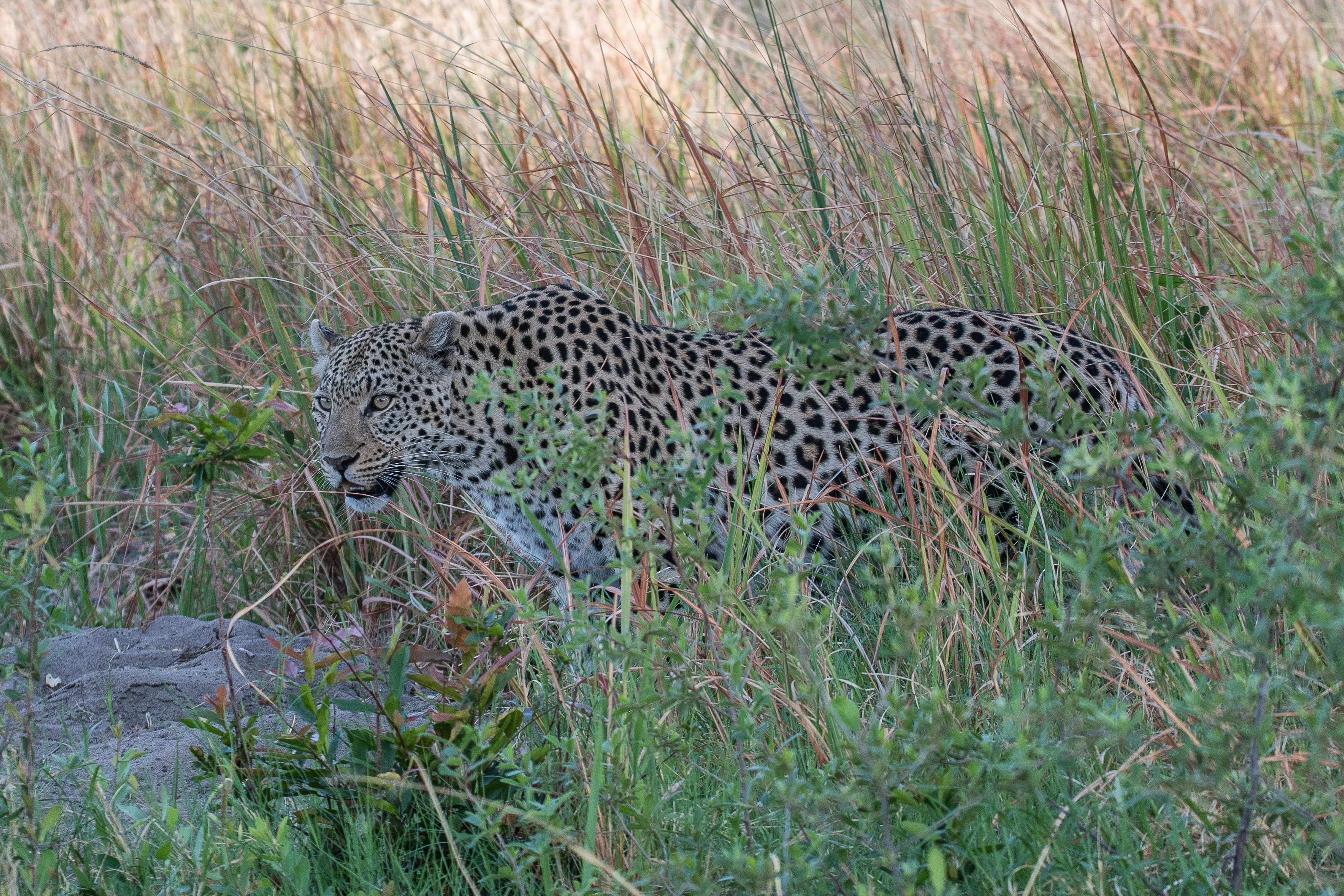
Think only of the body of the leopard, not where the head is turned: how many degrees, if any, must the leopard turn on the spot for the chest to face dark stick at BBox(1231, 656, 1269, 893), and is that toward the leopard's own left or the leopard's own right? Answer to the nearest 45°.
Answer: approximately 90° to the leopard's own left

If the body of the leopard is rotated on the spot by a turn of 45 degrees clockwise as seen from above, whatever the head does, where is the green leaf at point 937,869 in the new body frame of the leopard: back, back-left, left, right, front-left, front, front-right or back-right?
back-left

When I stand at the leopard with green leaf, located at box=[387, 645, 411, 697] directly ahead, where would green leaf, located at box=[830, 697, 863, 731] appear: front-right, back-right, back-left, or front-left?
front-left

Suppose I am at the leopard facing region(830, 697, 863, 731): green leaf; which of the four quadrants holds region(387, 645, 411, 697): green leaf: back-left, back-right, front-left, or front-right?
front-right

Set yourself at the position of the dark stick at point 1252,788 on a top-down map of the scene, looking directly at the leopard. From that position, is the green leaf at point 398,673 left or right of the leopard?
left

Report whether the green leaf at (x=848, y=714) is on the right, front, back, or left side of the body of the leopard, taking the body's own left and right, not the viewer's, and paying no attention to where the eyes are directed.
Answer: left

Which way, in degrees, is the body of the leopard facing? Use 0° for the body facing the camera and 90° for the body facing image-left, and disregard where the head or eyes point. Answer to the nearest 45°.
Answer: approximately 90°

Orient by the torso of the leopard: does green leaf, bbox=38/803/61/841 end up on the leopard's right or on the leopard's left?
on the leopard's left
